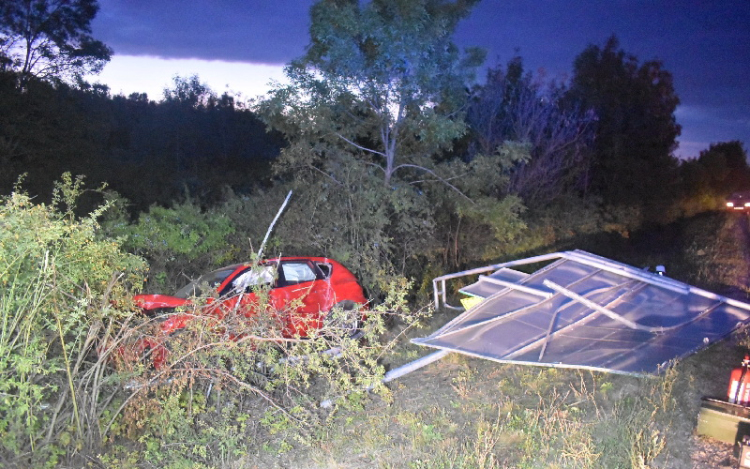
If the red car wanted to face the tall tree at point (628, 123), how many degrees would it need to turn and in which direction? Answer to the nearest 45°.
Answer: approximately 180°

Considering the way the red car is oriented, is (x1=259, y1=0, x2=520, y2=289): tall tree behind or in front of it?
behind

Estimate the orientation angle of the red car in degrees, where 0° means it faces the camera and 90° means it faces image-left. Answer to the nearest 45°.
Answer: approximately 45°

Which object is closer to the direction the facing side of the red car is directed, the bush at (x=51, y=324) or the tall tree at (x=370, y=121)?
the bush

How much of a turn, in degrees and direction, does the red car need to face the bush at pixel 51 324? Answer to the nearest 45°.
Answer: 0° — it already faces it
